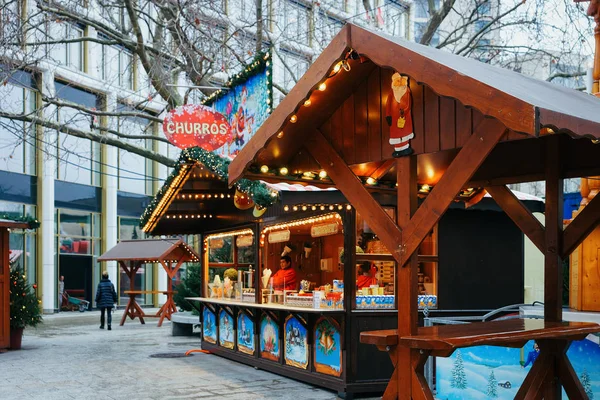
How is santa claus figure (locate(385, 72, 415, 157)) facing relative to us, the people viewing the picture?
facing the viewer

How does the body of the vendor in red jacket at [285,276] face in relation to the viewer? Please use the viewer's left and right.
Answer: facing the viewer and to the left of the viewer

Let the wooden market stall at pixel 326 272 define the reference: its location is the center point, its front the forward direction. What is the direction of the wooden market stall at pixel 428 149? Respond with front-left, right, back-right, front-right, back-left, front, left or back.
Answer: front-left

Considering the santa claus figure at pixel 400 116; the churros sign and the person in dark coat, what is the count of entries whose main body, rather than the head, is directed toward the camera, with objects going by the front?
2

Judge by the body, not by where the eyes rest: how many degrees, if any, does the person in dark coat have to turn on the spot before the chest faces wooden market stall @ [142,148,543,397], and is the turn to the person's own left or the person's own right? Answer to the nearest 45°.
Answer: approximately 180°

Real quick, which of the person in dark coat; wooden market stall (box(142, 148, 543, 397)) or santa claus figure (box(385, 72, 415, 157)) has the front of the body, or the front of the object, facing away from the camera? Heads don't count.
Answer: the person in dark coat

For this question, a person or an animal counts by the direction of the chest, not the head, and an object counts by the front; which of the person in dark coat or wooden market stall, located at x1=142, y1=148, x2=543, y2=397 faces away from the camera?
the person in dark coat

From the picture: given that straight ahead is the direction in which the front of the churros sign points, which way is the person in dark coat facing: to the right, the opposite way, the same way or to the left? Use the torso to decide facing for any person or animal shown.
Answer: the opposite way

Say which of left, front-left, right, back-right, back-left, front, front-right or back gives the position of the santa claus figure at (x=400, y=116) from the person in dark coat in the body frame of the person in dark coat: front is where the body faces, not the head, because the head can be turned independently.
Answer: back

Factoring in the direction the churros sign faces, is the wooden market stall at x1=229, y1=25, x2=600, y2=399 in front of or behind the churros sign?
in front

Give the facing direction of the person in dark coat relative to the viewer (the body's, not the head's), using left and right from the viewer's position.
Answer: facing away from the viewer

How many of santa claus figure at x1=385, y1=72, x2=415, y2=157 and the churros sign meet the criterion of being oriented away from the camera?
0
